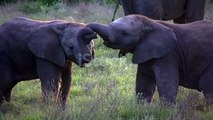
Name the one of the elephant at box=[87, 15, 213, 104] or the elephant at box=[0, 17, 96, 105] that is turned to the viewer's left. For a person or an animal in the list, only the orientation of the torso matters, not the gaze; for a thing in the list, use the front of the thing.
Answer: the elephant at box=[87, 15, 213, 104]

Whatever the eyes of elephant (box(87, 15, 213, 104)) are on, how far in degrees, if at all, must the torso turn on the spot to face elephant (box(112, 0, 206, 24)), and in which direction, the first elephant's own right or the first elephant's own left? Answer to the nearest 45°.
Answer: approximately 90° to the first elephant's own right

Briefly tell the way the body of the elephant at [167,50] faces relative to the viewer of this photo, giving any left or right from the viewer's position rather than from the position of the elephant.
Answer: facing to the left of the viewer

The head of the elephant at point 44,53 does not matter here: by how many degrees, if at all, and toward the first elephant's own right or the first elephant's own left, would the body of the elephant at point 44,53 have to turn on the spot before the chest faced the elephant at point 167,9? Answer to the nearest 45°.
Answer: approximately 45° to the first elephant's own left

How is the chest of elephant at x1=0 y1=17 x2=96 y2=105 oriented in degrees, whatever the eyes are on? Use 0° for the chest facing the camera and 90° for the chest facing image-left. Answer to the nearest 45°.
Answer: approximately 270°

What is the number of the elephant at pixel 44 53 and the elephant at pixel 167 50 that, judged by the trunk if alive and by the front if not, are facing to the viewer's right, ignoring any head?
1

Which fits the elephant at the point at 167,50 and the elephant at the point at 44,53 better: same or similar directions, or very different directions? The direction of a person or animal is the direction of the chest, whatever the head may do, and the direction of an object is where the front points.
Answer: very different directions
